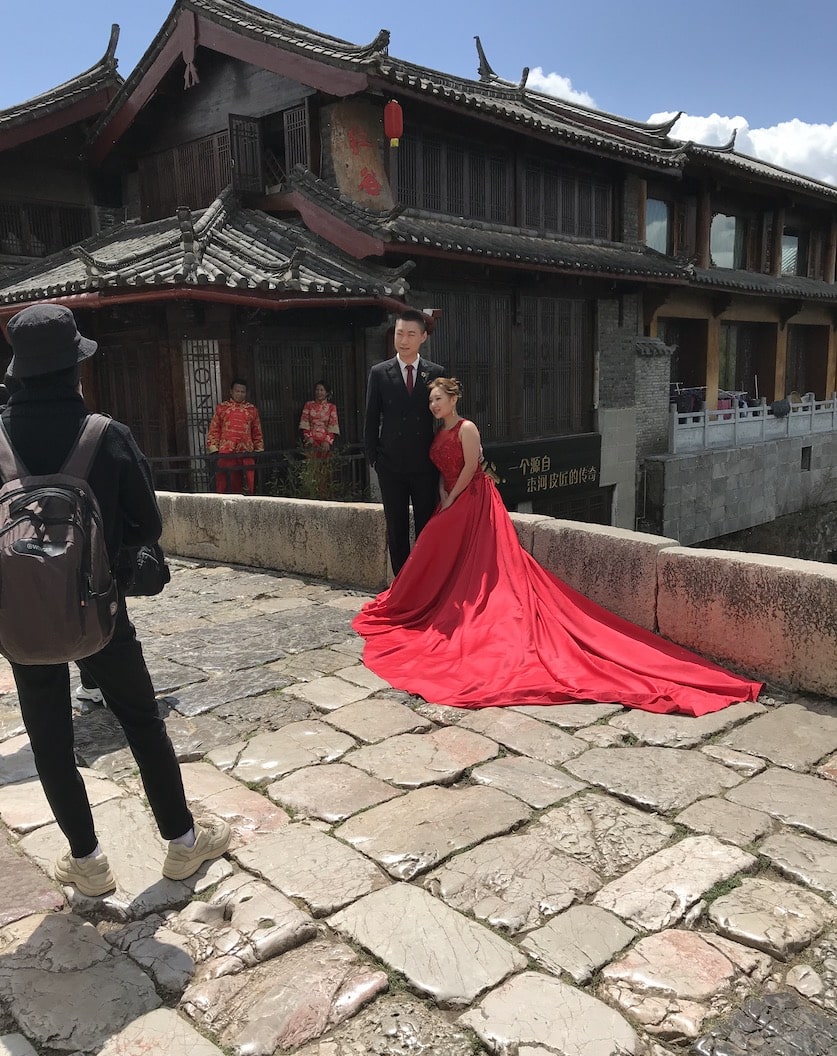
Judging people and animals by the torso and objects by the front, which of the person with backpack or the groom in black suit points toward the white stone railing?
the person with backpack

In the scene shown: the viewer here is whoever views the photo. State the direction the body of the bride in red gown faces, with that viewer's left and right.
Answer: facing the viewer and to the left of the viewer

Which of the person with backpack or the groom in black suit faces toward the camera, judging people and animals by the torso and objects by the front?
the groom in black suit

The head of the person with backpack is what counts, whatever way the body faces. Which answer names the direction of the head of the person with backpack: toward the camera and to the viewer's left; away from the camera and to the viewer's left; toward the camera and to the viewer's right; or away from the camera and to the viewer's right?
away from the camera and to the viewer's right

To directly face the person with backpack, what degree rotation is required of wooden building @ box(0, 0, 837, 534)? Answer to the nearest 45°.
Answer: approximately 45° to its right

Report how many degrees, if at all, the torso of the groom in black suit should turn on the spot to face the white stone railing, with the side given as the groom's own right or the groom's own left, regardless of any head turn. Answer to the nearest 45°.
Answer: approximately 135° to the groom's own left

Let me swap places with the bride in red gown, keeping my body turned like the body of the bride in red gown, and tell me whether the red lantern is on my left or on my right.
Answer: on my right

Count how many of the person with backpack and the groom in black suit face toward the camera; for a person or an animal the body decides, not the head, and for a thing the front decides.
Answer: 1

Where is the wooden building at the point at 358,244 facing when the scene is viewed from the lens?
facing the viewer and to the right of the viewer

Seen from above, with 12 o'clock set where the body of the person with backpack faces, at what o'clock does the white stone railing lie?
The white stone railing is roughly at 12 o'clock from the person with backpack.

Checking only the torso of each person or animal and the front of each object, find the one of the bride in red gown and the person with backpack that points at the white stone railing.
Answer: the person with backpack

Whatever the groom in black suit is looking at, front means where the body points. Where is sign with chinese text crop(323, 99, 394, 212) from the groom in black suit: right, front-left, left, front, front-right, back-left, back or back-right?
back

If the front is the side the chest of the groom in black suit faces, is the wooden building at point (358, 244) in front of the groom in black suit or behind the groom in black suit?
behind

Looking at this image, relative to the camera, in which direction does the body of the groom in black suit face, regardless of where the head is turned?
toward the camera
